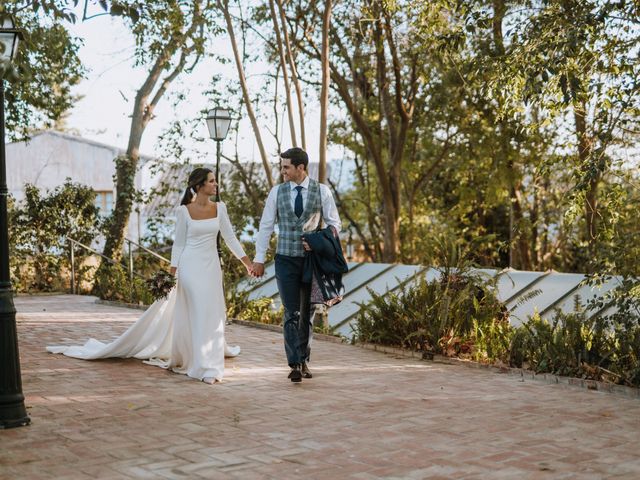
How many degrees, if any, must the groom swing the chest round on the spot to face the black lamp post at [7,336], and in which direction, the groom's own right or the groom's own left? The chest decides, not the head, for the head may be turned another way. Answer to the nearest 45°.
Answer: approximately 45° to the groom's own right

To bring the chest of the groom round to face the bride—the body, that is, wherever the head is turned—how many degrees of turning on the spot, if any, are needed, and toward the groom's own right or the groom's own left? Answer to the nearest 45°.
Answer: approximately 135° to the groom's own right

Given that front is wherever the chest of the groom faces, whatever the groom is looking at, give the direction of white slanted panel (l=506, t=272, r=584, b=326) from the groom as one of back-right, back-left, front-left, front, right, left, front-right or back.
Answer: back-left

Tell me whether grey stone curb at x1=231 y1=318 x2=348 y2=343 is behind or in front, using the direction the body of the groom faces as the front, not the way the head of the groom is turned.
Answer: behind

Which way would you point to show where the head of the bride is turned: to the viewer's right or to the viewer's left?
to the viewer's right

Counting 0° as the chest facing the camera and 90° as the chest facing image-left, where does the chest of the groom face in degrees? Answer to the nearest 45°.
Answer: approximately 0°

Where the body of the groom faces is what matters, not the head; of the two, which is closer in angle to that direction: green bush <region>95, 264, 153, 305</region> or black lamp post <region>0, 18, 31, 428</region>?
the black lamp post

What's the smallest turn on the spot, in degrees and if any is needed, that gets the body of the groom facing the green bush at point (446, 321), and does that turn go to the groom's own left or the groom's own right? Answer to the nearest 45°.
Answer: approximately 135° to the groom's own left

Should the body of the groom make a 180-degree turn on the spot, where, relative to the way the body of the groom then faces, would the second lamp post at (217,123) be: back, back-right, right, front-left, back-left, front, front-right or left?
front

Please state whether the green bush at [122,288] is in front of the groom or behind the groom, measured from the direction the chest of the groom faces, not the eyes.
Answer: behind

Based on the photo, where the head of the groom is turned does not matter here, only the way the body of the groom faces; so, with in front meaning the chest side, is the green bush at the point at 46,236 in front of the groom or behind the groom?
behind

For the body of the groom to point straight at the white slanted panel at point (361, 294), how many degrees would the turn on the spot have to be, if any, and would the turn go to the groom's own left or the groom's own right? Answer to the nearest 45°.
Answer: approximately 180°
